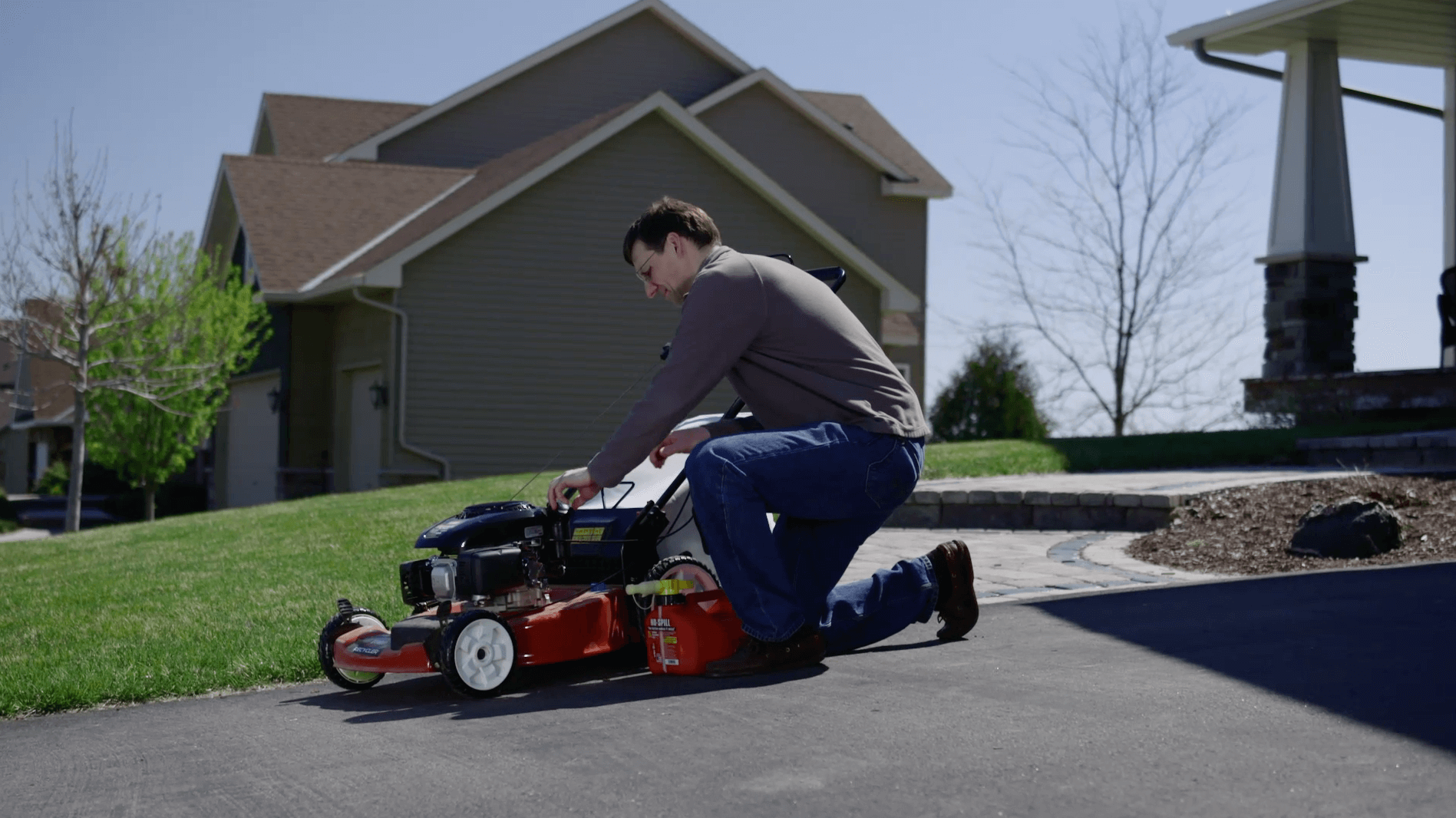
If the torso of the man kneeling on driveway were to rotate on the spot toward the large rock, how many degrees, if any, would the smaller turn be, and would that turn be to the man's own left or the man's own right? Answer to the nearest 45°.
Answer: approximately 135° to the man's own right

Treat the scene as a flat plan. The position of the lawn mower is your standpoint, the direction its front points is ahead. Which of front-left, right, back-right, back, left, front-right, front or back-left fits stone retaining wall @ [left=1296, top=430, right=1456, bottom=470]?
back

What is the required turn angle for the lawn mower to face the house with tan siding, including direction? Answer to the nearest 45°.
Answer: approximately 135° to its right

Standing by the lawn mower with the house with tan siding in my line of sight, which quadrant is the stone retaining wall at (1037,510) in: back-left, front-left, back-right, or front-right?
front-right

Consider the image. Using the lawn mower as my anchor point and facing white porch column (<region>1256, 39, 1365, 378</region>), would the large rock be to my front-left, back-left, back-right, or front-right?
front-right

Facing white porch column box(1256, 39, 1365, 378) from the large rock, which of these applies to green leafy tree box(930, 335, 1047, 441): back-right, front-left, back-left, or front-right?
front-left

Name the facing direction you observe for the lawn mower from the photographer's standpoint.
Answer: facing the viewer and to the left of the viewer

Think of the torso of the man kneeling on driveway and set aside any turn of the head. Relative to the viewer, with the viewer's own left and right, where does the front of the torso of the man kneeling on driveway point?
facing to the left of the viewer

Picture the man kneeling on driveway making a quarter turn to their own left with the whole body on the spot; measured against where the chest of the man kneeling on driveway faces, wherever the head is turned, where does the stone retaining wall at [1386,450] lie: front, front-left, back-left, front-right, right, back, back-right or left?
back-left

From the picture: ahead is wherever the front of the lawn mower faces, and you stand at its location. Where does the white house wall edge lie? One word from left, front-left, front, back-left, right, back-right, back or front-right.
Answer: back

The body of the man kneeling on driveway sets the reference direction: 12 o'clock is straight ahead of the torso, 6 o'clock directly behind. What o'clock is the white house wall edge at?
The white house wall edge is roughly at 4 o'clock from the man kneeling on driveway.

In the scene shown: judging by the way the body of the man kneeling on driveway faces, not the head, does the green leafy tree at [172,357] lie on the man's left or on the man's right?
on the man's right

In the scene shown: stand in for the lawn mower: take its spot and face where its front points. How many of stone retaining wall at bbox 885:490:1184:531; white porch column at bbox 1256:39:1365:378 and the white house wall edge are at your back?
3

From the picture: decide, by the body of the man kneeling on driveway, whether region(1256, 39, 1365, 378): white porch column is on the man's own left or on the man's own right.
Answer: on the man's own right

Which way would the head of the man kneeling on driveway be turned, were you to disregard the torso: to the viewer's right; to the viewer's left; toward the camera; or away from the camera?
to the viewer's left

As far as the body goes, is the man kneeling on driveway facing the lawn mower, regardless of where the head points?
yes

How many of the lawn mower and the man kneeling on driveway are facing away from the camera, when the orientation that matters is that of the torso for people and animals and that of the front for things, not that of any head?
0

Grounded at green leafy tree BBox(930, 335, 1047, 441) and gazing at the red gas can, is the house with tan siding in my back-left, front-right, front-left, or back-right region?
front-right
